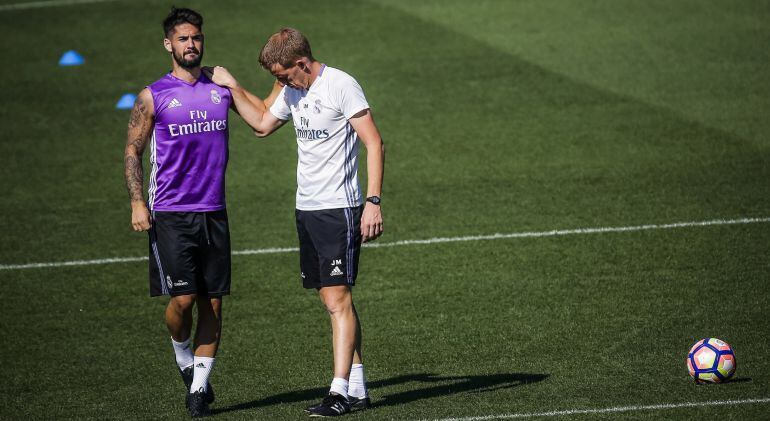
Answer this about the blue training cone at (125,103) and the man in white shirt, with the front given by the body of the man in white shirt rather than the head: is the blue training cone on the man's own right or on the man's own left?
on the man's own right

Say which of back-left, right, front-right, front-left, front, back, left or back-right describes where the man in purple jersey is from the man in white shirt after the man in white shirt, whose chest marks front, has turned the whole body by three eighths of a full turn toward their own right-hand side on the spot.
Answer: left

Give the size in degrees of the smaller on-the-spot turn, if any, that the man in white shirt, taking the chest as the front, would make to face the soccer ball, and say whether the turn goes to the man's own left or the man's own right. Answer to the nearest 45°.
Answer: approximately 135° to the man's own left

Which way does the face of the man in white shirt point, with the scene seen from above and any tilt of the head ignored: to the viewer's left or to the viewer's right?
to the viewer's left

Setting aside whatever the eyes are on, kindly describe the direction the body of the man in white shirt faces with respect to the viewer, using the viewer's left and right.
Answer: facing the viewer and to the left of the viewer
